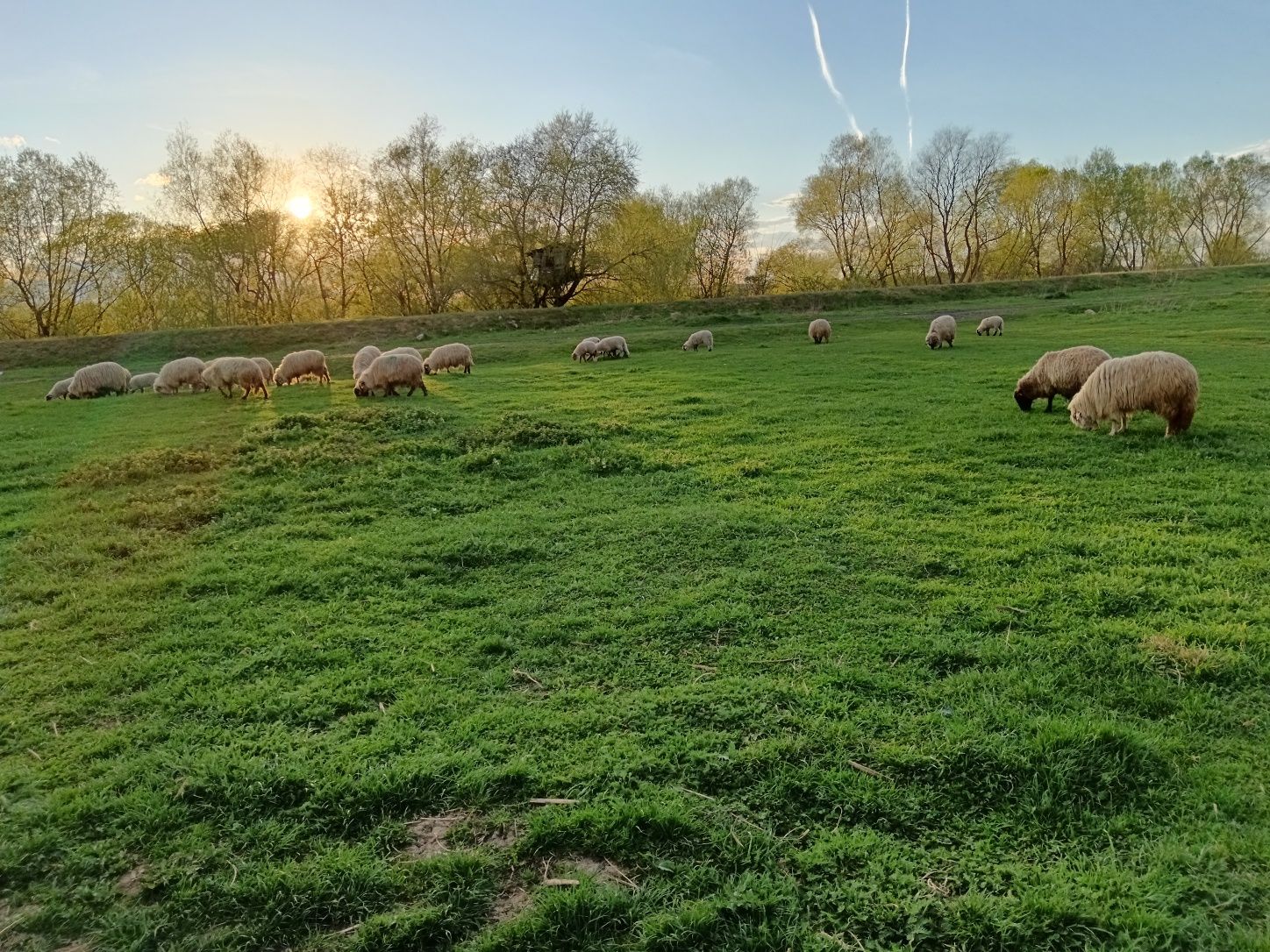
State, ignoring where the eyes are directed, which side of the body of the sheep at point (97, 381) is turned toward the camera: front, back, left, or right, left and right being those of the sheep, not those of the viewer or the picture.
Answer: left

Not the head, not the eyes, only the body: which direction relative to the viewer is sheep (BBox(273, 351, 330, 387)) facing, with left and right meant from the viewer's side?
facing to the left of the viewer

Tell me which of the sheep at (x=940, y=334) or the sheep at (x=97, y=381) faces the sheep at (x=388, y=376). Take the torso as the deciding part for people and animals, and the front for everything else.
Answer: the sheep at (x=940, y=334)

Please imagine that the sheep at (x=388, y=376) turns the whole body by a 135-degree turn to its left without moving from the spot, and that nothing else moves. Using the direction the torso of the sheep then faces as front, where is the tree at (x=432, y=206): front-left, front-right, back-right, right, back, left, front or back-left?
back-left

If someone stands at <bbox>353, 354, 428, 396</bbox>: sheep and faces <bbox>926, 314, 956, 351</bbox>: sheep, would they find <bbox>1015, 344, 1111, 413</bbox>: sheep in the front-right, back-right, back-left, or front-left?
front-right

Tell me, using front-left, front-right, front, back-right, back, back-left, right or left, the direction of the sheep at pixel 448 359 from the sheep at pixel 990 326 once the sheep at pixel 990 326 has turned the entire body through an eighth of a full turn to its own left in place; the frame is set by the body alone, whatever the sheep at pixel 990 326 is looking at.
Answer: front

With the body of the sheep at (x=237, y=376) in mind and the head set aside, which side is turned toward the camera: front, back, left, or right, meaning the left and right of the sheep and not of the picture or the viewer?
left

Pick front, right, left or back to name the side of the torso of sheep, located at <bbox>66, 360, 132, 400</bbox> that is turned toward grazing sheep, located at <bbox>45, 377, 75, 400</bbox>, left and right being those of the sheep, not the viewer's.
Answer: front

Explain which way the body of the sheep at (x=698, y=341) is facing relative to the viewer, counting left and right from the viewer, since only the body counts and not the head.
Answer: facing to the left of the viewer

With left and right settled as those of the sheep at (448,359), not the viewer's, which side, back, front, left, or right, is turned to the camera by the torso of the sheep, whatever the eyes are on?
left

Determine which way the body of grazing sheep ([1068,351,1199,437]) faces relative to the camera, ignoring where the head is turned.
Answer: to the viewer's left

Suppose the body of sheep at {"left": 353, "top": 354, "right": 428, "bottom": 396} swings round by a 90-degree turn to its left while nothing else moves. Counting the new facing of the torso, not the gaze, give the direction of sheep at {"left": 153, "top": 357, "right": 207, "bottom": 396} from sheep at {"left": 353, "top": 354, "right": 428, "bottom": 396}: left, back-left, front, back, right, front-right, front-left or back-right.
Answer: back-right

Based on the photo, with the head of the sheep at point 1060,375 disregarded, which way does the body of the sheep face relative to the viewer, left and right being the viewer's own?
facing to the left of the viewer

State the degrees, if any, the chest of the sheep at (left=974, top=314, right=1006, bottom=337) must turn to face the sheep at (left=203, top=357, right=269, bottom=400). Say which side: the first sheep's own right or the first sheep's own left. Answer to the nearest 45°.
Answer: approximately 45° to the first sheep's own left

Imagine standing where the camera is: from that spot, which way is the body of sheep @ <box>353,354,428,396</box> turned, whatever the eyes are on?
to the viewer's left
